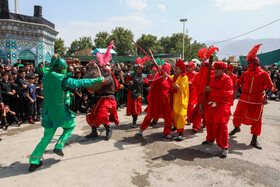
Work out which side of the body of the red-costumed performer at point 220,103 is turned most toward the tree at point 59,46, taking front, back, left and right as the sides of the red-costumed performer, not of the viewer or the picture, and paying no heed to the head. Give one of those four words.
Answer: right

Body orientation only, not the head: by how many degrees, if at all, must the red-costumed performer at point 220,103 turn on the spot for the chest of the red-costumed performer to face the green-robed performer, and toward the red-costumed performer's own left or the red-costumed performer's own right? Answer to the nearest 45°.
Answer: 0° — they already face them

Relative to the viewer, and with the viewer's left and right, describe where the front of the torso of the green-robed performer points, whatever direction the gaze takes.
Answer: facing away from the viewer and to the right of the viewer

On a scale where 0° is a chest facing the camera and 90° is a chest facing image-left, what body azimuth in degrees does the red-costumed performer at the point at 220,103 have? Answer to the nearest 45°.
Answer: approximately 45°

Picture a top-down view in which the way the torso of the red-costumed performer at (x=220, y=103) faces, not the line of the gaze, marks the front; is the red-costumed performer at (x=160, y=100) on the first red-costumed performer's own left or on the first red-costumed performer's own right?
on the first red-costumed performer's own right

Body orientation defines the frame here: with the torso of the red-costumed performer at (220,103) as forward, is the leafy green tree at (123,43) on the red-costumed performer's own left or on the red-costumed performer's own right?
on the red-costumed performer's own right

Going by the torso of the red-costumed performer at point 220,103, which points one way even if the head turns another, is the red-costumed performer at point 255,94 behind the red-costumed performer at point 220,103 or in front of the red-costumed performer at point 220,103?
behind

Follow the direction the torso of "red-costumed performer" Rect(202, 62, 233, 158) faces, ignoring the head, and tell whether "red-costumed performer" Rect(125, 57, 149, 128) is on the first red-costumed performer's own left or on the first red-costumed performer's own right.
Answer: on the first red-costumed performer's own right

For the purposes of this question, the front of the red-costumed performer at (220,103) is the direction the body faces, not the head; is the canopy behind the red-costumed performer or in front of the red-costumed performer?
behind
